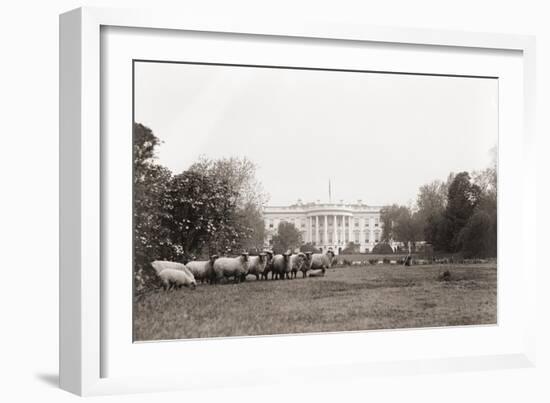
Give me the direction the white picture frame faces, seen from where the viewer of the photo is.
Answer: facing the viewer and to the right of the viewer

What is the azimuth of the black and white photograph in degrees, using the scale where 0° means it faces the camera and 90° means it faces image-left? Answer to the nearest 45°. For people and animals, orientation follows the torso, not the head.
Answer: approximately 315°
